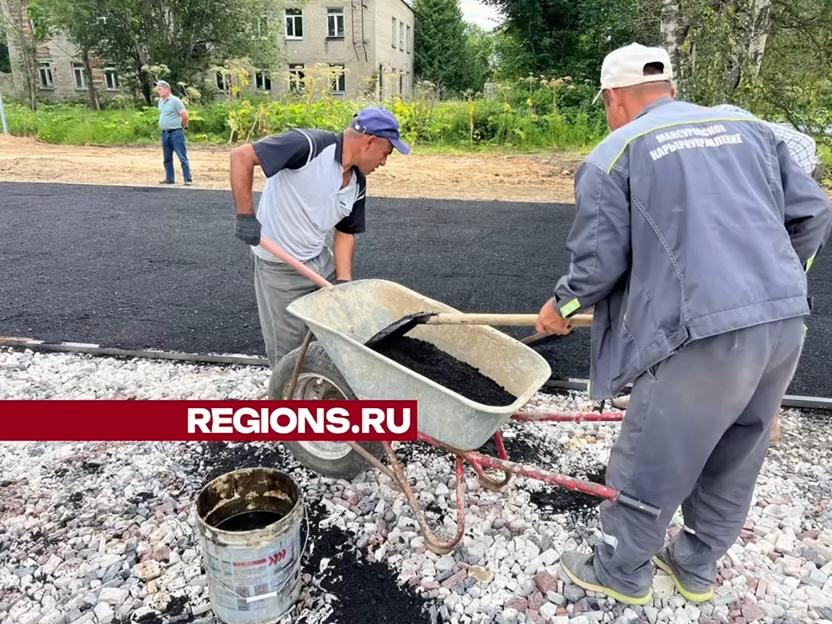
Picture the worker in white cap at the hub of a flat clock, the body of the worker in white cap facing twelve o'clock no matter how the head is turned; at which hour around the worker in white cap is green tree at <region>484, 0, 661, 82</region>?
The green tree is roughly at 1 o'clock from the worker in white cap.

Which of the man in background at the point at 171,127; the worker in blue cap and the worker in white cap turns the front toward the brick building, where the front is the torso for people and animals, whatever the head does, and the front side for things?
the worker in white cap

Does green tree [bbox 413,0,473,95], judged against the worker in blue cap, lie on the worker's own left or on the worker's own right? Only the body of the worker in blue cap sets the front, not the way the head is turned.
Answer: on the worker's own left

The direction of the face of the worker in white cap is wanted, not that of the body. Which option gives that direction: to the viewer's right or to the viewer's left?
to the viewer's left

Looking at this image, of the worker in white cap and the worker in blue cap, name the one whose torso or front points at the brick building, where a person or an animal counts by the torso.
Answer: the worker in white cap

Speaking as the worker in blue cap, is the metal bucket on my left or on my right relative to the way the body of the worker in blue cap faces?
on my right

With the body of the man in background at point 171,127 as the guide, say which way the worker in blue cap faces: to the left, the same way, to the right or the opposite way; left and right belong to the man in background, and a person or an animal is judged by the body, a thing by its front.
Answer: to the left

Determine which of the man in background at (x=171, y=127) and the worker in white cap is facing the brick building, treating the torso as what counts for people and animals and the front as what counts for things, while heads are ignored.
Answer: the worker in white cap

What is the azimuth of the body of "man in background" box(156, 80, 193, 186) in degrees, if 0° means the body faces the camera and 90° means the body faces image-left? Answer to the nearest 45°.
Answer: approximately 45°

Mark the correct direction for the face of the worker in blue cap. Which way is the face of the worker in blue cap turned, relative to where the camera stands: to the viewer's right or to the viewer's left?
to the viewer's right

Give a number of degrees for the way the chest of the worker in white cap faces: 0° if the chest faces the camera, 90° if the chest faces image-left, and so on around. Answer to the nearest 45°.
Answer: approximately 135°

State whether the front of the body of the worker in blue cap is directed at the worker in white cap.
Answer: yes
